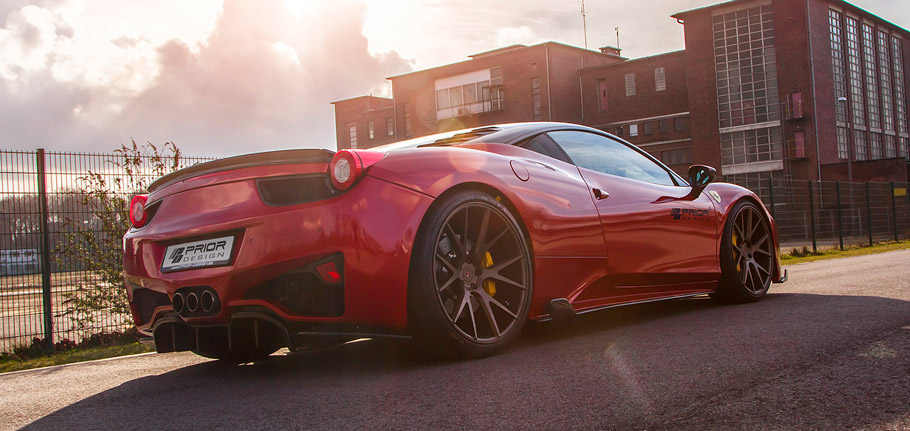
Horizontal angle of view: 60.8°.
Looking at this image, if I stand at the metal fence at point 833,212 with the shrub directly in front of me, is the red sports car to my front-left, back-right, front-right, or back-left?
front-left

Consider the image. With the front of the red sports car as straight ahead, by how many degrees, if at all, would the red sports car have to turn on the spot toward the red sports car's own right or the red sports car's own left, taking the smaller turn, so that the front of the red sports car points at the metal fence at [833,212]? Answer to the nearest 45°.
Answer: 0° — it already faces it

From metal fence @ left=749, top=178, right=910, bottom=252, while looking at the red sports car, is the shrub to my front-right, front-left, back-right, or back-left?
front-right

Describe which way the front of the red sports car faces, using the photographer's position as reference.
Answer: facing away from the viewer and to the right of the viewer

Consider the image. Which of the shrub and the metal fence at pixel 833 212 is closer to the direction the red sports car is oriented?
the metal fence

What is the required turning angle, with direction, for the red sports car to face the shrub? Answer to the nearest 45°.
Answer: approximately 90° to its left

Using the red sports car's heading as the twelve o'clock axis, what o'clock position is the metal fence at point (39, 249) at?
The metal fence is roughly at 9 o'clock from the red sports car.
